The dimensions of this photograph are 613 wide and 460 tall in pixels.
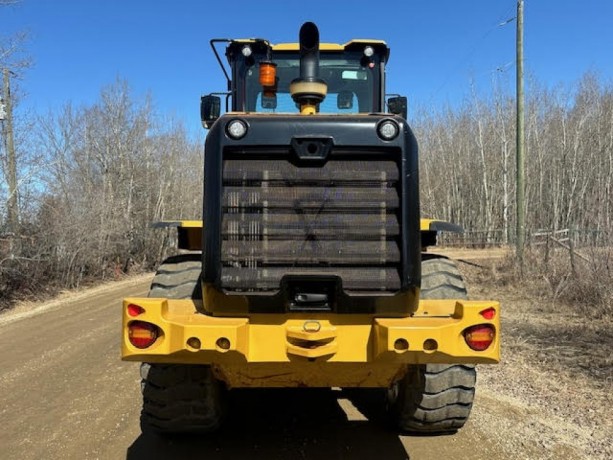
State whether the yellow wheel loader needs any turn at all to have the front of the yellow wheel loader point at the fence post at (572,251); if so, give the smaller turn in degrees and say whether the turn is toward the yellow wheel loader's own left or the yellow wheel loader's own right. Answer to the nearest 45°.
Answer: approximately 45° to the yellow wheel loader's own right

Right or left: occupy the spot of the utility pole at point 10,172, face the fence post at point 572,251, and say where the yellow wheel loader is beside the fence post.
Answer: right

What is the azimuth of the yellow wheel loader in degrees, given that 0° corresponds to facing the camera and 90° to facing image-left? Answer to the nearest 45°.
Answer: approximately 180°

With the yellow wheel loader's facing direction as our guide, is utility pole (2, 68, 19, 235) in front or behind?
in front
